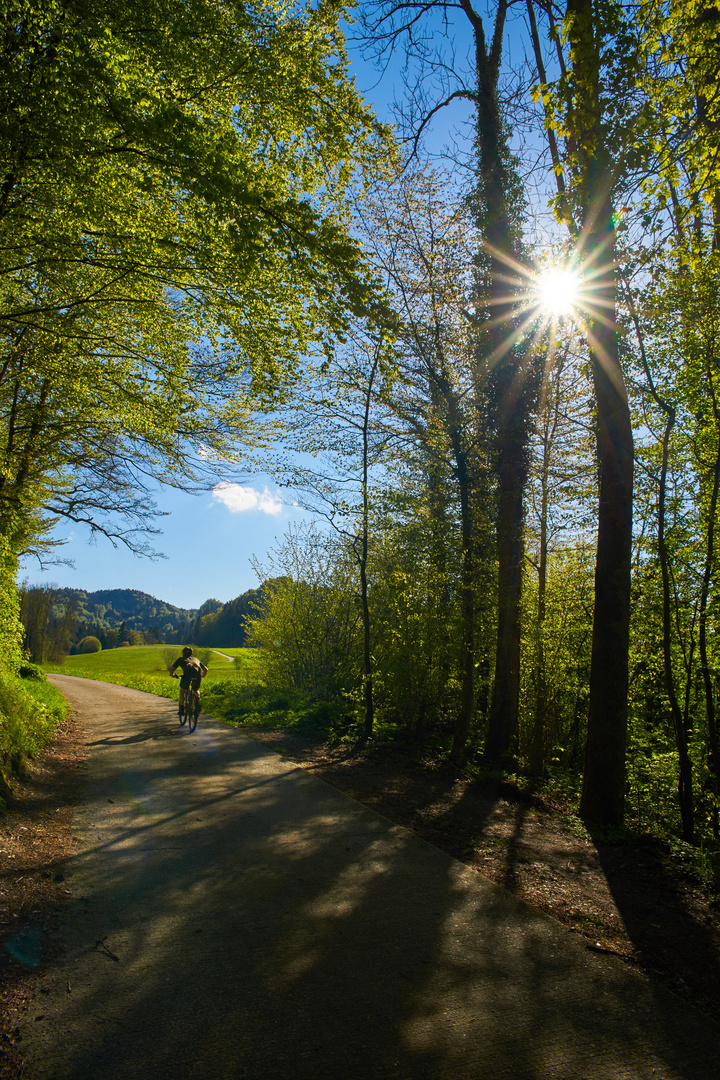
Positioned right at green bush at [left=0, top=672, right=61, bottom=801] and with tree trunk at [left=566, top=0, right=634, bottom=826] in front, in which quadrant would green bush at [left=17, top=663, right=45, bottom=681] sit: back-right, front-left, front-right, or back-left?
back-left

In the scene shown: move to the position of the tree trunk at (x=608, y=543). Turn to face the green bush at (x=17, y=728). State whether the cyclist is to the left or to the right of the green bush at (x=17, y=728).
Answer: right

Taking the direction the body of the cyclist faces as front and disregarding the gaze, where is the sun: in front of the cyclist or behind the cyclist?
in front
